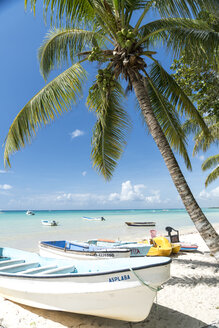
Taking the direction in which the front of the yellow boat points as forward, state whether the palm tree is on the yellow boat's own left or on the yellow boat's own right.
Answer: on the yellow boat's own right
